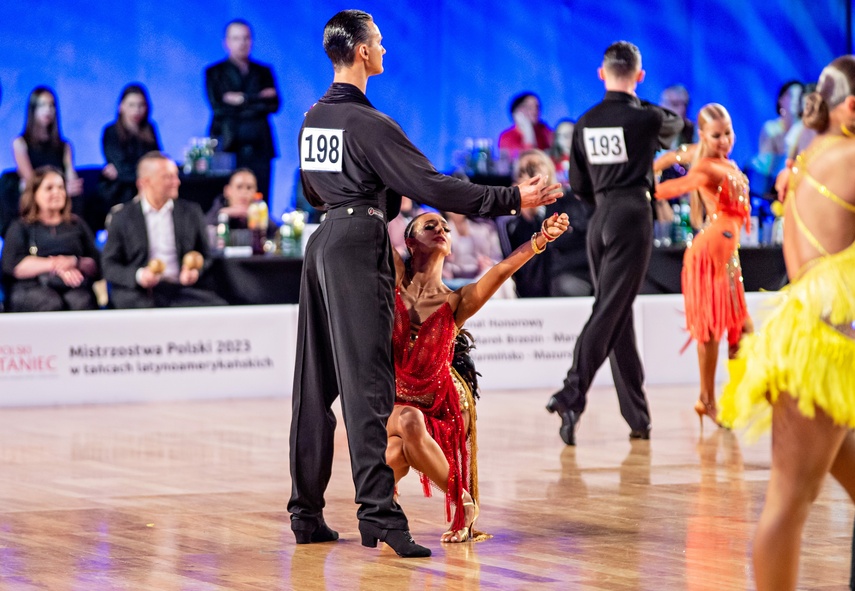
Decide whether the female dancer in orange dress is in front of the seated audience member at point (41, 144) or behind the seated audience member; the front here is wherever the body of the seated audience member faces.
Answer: in front

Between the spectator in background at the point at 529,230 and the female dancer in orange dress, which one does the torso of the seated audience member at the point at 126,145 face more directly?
the female dancer in orange dress

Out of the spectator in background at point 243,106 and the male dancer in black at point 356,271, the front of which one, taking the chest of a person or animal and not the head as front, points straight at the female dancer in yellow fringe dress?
the spectator in background

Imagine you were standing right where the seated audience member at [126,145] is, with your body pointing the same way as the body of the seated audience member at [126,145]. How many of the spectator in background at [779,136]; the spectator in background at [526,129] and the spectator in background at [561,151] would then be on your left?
3

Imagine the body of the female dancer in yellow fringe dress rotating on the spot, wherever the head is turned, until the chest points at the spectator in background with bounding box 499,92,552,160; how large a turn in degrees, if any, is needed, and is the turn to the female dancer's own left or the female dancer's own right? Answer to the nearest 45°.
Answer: approximately 45° to the female dancer's own left

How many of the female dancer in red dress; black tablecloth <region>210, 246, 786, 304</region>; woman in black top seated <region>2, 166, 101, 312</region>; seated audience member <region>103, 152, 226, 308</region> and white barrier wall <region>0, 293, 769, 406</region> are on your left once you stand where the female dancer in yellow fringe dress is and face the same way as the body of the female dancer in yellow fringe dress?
5

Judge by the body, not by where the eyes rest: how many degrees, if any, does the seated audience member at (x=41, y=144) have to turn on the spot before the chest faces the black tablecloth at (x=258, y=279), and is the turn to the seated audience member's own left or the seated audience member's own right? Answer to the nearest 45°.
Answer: approximately 45° to the seated audience member's own left

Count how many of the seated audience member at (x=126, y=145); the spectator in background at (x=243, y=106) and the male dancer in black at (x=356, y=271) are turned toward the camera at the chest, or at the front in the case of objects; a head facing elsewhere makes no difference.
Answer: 2

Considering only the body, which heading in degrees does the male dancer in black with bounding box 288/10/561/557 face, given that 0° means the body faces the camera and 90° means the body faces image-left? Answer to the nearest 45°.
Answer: approximately 225°

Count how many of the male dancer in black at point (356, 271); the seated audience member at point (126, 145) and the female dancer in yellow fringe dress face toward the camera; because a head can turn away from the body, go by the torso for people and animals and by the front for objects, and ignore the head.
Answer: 1

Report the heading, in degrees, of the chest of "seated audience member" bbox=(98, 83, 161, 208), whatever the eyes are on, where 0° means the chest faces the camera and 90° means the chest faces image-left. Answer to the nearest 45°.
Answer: approximately 0°

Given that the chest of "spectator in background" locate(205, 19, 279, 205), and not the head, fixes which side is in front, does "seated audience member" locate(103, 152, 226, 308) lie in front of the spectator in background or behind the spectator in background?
in front

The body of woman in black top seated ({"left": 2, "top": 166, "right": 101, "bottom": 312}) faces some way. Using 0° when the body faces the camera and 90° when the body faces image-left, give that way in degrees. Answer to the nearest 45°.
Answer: approximately 0°

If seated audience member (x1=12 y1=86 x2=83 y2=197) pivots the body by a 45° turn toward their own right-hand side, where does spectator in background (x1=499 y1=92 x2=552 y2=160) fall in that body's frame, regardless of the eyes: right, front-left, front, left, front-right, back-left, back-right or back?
back-left

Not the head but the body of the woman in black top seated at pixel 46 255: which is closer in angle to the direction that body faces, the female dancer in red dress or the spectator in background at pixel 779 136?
the female dancer in red dress
